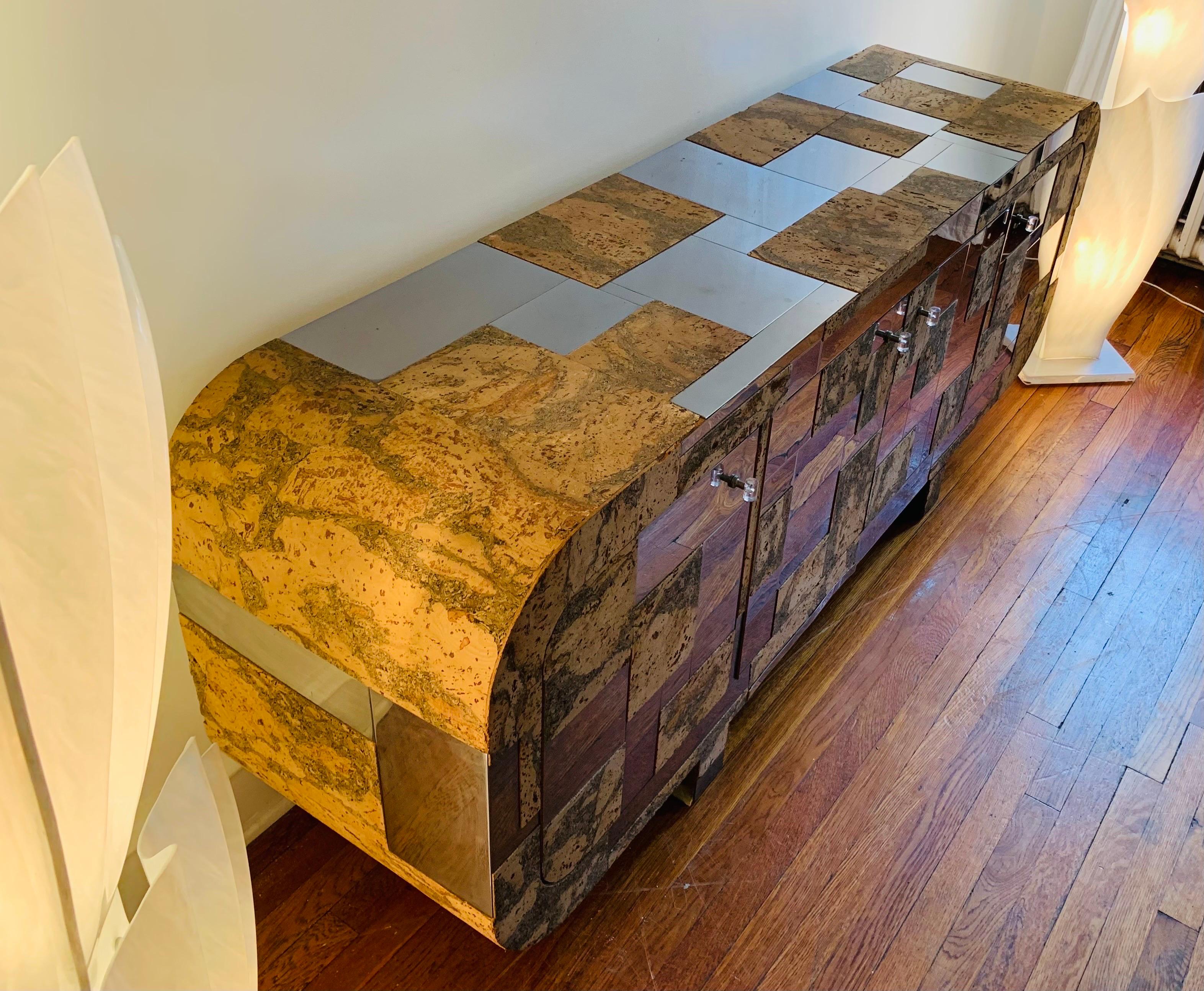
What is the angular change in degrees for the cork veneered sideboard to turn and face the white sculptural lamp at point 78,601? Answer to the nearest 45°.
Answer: approximately 45° to its right

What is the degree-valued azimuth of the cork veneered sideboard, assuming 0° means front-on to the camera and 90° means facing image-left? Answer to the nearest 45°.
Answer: approximately 315°

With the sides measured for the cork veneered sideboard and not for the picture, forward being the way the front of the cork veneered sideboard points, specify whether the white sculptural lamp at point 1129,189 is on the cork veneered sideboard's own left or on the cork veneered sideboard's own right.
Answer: on the cork veneered sideboard's own left

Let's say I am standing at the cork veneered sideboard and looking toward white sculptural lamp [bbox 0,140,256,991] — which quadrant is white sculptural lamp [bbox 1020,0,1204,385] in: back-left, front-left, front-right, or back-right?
back-left
